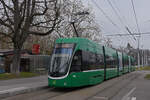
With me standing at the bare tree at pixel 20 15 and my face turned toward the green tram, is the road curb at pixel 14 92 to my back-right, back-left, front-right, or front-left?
front-right

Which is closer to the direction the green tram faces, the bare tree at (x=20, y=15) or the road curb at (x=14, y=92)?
the road curb

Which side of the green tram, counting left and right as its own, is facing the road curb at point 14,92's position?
front

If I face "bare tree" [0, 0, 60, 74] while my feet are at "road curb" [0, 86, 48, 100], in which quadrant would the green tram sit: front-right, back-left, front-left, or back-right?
front-right

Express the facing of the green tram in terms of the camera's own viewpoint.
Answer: facing the viewer and to the left of the viewer

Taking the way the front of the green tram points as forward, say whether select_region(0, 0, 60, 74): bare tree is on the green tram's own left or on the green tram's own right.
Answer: on the green tram's own right
